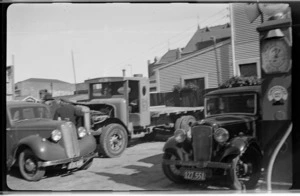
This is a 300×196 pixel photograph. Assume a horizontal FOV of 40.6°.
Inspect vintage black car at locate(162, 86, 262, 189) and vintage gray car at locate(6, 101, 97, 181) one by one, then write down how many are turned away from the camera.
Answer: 0

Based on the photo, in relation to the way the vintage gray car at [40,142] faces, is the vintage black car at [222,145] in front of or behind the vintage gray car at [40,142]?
in front

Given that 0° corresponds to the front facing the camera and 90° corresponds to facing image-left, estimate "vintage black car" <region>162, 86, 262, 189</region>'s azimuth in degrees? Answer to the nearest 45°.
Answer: approximately 45°
